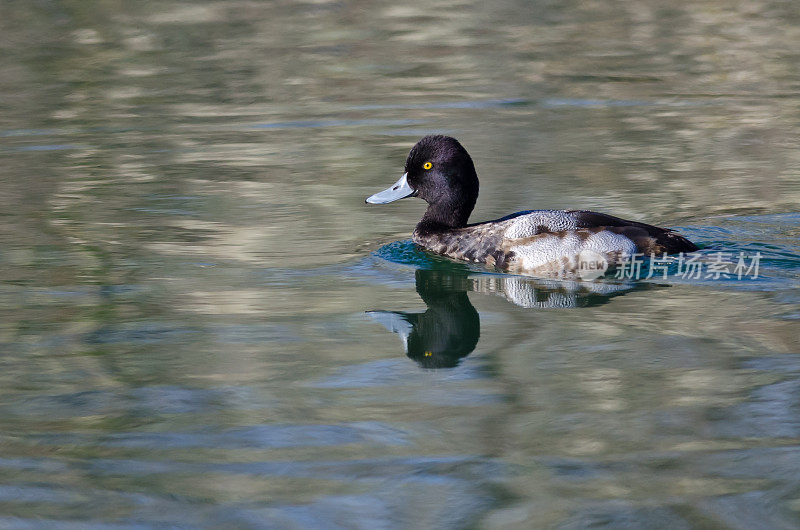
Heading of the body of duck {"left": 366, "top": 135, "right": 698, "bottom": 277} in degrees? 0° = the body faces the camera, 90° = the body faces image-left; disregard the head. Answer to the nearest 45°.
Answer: approximately 90°
